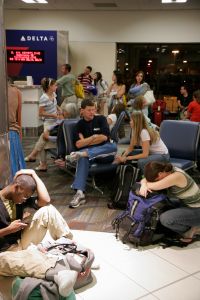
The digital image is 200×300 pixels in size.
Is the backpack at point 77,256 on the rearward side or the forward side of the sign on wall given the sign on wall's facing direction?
on the forward side

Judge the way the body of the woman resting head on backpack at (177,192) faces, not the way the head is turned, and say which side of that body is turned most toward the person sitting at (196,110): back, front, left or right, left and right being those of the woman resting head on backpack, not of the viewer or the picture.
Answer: right

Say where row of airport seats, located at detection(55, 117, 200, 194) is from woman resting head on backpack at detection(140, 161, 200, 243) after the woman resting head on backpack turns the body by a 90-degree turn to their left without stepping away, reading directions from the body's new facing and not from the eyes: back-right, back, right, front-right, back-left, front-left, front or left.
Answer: back

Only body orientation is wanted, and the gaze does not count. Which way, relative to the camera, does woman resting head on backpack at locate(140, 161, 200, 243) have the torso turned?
to the viewer's left

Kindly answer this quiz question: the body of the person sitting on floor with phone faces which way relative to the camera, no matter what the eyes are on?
to the viewer's right

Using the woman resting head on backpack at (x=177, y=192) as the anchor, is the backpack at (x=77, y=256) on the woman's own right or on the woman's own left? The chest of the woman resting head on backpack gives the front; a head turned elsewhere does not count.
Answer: on the woman's own left

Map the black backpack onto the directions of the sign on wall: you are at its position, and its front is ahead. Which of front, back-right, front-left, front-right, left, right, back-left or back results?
front

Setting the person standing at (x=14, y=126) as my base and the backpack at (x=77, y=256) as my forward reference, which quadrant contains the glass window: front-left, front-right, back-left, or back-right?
back-left

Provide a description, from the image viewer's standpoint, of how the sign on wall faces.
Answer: facing the viewer

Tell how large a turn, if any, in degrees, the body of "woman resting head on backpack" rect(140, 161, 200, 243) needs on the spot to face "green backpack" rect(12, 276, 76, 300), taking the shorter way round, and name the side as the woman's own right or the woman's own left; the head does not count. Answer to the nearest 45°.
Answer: approximately 45° to the woman's own left

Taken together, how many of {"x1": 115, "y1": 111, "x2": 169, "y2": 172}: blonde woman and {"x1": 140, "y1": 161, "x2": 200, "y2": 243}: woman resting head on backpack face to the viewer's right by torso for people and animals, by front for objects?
0
